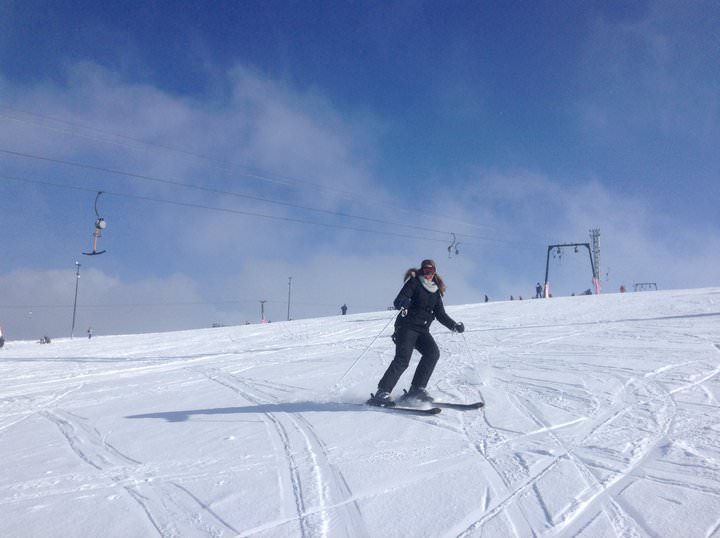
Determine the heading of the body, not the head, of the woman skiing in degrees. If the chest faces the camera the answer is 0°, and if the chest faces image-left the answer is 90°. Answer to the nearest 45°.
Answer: approximately 315°
